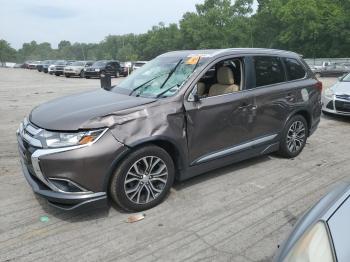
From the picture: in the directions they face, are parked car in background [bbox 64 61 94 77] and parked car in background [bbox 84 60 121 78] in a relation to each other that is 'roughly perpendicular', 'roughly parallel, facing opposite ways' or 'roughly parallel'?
roughly parallel

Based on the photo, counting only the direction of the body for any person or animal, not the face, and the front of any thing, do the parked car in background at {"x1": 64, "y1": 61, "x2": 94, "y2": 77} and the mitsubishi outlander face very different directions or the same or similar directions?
same or similar directions

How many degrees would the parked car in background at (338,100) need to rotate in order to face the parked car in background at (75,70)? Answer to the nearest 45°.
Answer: approximately 90° to its right

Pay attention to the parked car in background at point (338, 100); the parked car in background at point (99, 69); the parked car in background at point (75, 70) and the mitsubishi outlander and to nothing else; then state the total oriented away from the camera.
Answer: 0

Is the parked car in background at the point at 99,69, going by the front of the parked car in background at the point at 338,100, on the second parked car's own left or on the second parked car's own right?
on the second parked car's own right

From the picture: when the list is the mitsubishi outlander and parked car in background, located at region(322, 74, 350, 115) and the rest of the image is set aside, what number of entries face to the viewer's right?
0

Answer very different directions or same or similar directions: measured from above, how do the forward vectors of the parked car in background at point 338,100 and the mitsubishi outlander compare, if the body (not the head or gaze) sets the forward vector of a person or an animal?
same or similar directions

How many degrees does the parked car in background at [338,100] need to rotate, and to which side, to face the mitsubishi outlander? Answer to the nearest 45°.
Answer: approximately 45° to its left

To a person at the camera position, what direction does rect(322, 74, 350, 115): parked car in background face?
facing the viewer and to the left of the viewer

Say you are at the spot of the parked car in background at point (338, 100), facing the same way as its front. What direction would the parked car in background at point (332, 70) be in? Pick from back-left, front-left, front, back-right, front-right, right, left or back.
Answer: back-right

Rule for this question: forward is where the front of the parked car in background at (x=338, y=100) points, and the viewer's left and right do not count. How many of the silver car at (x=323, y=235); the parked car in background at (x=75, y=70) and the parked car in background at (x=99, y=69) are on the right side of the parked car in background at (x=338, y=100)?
2

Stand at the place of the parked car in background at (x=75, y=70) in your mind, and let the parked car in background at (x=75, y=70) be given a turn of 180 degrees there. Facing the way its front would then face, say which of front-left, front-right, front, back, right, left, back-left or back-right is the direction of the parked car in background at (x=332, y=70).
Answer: front-right

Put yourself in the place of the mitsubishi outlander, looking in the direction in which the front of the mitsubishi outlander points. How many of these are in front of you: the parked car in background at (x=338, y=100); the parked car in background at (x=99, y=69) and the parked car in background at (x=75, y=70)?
0

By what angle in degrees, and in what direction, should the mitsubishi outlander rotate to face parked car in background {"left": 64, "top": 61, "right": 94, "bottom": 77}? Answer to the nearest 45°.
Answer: approximately 135° to its right

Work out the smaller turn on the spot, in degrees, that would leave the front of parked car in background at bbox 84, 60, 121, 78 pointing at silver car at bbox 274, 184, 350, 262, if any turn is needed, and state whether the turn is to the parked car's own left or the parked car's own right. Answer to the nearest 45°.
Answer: approximately 45° to the parked car's own left

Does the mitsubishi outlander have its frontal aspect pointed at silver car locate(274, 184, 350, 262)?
no

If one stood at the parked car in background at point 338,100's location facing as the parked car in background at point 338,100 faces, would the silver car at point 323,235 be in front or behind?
in front
